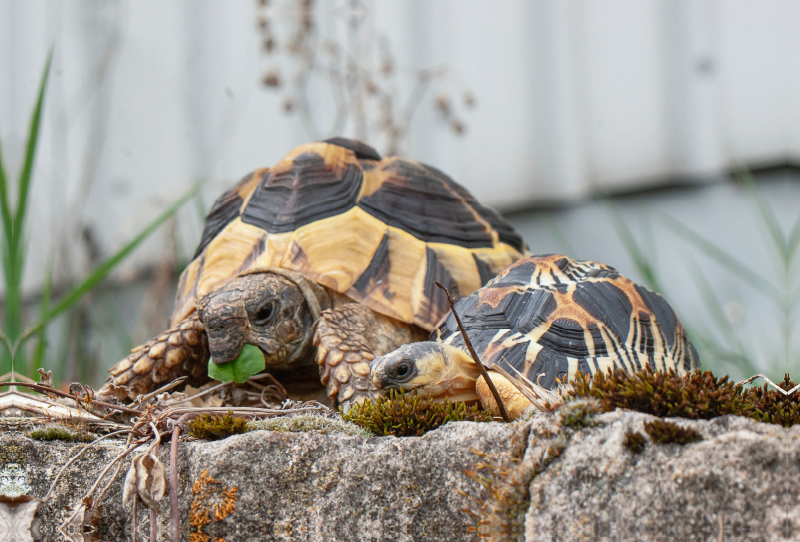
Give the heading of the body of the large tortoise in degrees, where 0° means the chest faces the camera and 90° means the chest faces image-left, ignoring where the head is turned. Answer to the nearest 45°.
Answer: approximately 45°

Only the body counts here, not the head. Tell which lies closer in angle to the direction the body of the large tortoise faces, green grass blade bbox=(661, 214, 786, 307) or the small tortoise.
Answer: the small tortoise

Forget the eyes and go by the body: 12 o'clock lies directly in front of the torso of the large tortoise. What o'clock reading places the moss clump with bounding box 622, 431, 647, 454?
The moss clump is roughly at 10 o'clock from the large tortoise.

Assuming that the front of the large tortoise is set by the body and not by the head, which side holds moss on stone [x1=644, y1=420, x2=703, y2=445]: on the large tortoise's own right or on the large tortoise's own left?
on the large tortoise's own left

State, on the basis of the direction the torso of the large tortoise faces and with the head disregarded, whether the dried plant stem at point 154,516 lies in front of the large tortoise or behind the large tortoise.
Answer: in front

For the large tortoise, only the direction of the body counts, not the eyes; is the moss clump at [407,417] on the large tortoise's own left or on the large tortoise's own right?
on the large tortoise's own left

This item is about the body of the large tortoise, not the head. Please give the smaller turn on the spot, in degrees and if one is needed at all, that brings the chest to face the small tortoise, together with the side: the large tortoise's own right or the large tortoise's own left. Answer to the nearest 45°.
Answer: approximately 90° to the large tortoise's own left

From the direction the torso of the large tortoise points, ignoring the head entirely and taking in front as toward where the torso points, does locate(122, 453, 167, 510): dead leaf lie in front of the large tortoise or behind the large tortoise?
in front
